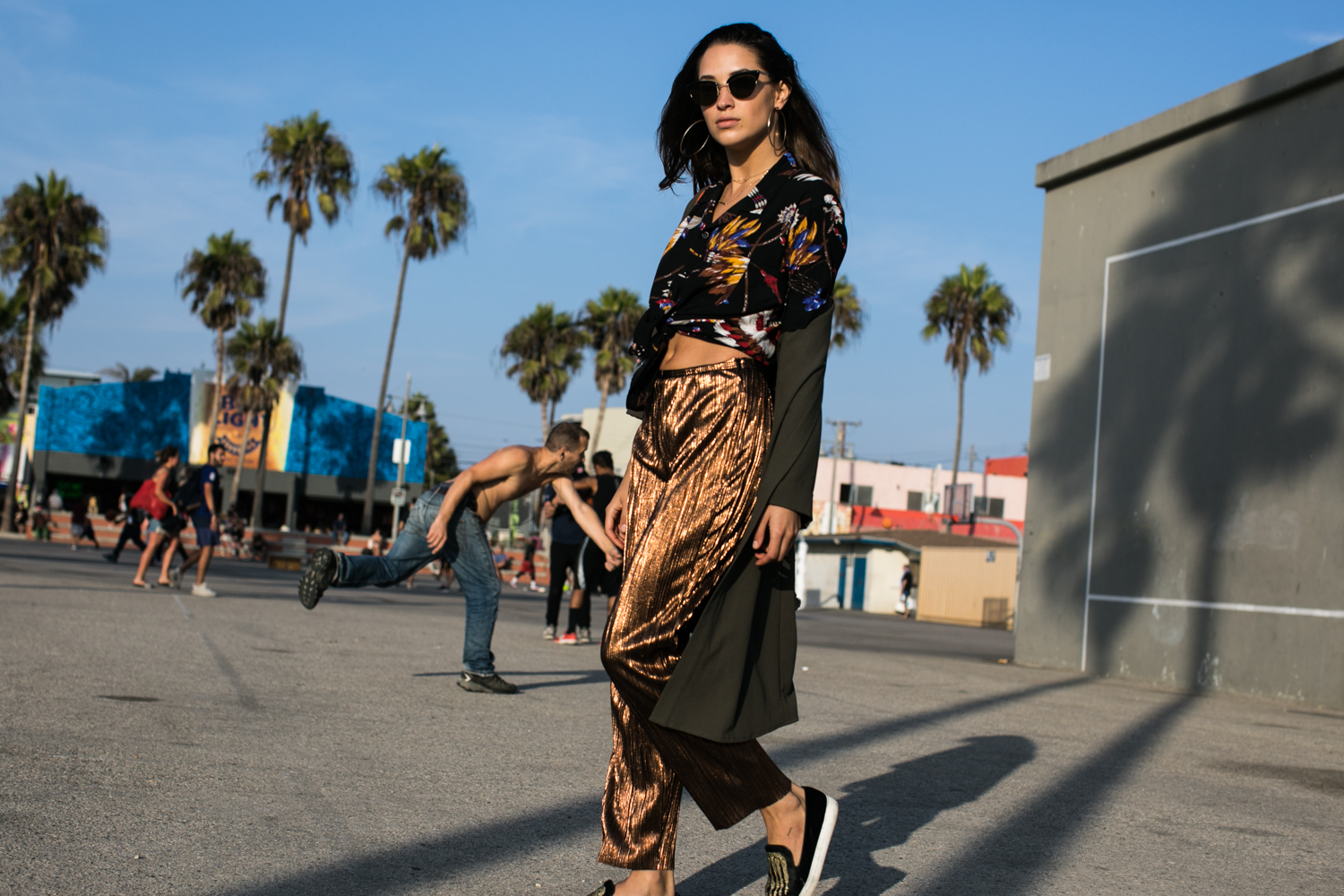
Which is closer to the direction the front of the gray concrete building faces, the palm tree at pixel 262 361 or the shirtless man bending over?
the shirtless man bending over

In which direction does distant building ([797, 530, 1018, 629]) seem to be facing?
toward the camera

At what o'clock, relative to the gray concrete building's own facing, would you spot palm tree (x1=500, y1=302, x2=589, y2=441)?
The palm tree is roughly at 3 o'clock from the gray concrete building.

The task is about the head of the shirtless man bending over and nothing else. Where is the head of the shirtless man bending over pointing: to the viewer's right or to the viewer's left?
to the viewer's right

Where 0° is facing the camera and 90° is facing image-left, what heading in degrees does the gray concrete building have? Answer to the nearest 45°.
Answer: approximately 45°

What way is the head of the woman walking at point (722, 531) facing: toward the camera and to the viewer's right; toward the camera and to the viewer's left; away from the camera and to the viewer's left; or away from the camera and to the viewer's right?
toward the camera and to the viewer's left
